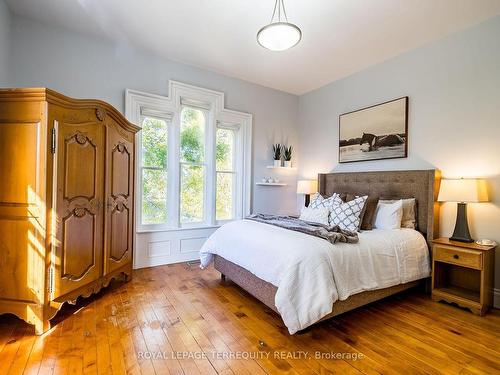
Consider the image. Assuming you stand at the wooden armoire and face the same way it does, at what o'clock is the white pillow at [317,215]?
The white pillow is roughly at 11 o'clock from the wooden armoire.

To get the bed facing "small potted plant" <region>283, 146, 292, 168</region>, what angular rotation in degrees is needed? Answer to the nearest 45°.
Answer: approximately 90° to its right

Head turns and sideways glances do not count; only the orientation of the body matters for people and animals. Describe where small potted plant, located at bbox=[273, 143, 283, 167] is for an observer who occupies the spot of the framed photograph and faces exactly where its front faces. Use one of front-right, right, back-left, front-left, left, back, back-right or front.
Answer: front-right

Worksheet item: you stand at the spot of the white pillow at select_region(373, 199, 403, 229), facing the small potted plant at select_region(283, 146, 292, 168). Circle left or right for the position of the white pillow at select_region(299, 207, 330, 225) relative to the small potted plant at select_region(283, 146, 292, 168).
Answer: left

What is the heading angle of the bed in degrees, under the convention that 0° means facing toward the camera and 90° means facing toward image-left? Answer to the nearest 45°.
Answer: approximately 45°

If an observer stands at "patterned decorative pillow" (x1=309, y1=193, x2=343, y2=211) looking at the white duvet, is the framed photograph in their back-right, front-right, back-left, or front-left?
back-left

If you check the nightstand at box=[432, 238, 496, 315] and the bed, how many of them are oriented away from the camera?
0

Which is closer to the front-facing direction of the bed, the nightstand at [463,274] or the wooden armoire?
the wooden armoire

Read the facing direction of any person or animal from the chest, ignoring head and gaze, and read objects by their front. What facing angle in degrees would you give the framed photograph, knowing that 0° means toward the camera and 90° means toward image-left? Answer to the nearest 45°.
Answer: approximately 45°

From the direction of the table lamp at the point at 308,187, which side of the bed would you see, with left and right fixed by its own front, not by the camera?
right

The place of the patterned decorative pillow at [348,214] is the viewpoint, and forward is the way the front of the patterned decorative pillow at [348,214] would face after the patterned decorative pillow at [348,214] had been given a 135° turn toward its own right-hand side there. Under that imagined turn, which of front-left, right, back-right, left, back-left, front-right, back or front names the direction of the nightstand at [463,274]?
right
